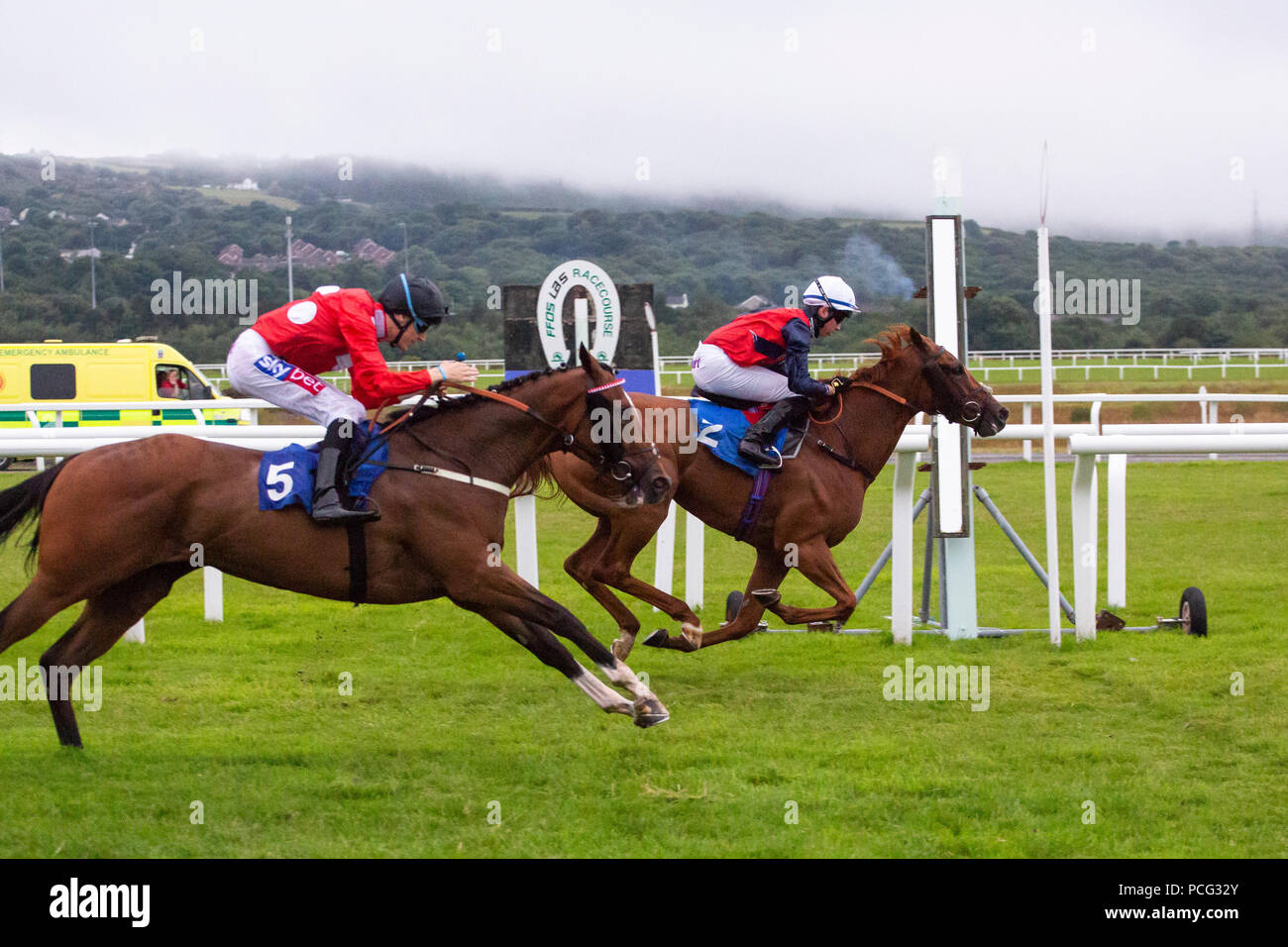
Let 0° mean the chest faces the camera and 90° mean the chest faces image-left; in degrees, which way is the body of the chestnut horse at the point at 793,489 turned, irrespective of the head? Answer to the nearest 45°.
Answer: approximately 270°

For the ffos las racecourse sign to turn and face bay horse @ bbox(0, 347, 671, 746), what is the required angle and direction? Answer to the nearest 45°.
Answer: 0° — it already faces it

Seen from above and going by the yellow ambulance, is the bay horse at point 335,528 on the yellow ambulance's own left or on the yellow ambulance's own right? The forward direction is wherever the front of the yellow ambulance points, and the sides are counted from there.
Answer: on the yellow ambulance's own right

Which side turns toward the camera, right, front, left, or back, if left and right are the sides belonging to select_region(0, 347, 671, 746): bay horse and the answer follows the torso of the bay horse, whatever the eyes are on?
right

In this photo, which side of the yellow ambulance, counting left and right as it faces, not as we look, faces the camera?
right
